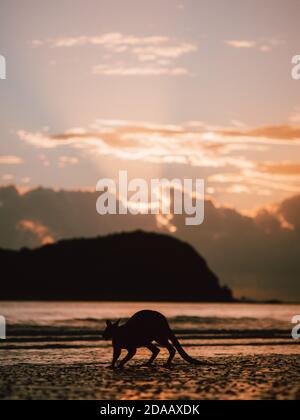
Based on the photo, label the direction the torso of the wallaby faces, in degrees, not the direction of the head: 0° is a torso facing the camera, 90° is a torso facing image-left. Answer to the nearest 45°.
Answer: approximately 90°
